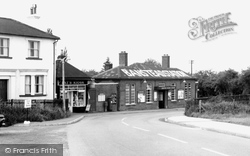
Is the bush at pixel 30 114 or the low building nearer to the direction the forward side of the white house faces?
the bush

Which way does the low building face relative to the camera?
toward the camera

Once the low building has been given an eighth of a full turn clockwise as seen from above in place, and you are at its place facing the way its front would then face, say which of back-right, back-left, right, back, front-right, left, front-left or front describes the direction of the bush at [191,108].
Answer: left

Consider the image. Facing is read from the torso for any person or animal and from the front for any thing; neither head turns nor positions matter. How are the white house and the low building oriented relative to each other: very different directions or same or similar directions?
same or similar directions

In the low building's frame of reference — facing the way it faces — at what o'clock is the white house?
The white house is roughly at 3 o'clock from the low building.

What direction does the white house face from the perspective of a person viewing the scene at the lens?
facing the viewer

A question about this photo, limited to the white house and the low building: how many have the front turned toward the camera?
2

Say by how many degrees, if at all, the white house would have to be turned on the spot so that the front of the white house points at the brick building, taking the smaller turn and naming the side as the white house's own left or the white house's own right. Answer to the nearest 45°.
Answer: approximately 135° to the white house's own left

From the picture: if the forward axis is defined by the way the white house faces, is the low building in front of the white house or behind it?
behind

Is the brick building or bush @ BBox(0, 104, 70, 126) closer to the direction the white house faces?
the bush

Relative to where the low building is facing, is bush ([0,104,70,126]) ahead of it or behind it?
ahead

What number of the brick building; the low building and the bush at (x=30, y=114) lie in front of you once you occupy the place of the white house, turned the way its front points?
1

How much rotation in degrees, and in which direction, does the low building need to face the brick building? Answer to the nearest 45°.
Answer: approximately 135° to its left

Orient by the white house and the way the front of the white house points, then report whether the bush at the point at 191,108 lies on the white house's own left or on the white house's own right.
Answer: on the white house's own left

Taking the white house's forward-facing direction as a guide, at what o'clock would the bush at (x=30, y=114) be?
The bush is roughly at 12 o'clock from the white house.
